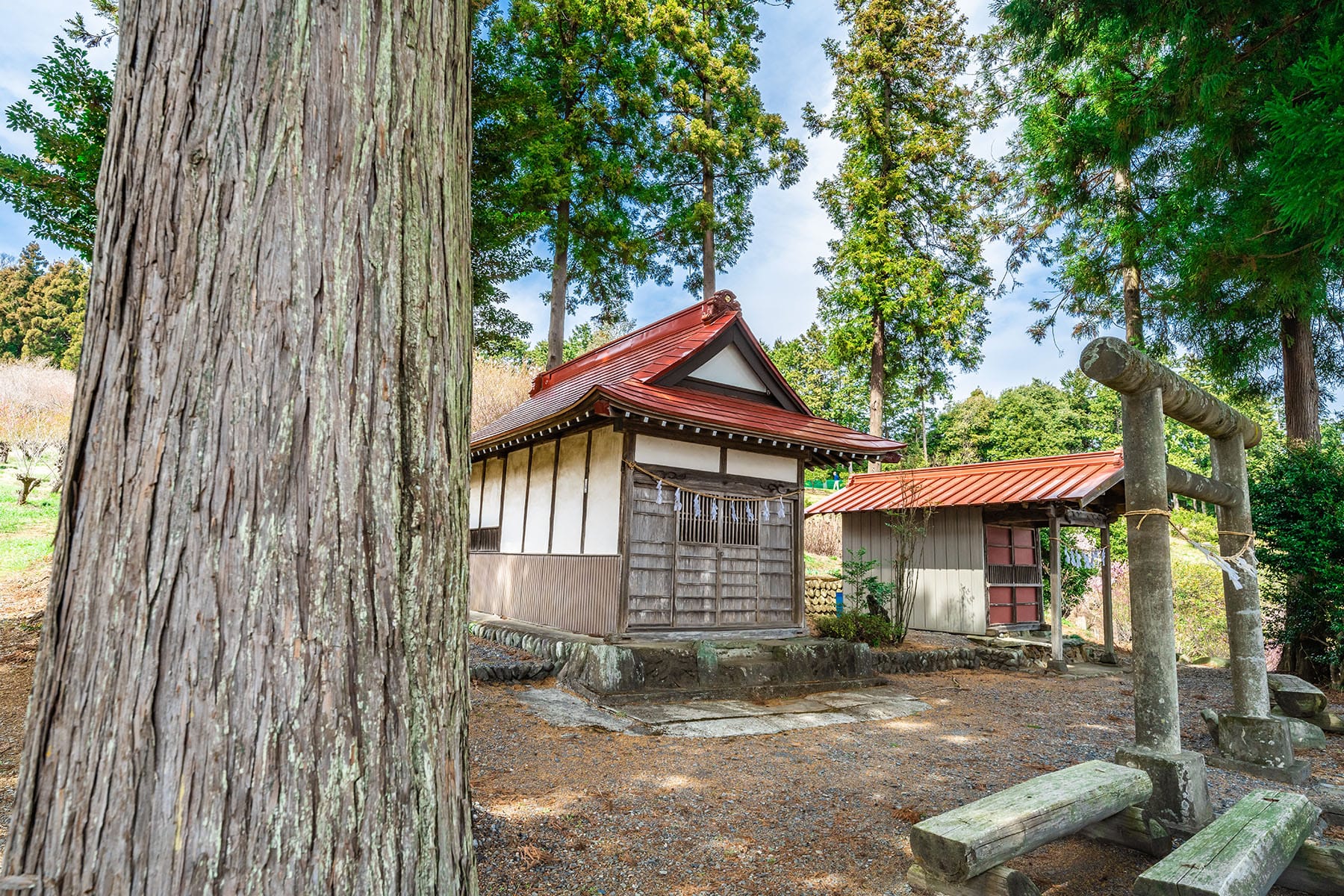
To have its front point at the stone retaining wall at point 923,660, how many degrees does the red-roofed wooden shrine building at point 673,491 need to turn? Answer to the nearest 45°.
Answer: approximately 90° to its left

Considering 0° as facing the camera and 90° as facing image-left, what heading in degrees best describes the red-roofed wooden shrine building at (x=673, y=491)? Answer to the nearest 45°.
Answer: approximately 315°

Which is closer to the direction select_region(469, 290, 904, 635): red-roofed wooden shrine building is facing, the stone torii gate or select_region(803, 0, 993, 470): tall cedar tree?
the stone torii gate

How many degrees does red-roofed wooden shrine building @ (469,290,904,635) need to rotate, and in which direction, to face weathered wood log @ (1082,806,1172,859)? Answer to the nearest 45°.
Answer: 0° — it already faces it

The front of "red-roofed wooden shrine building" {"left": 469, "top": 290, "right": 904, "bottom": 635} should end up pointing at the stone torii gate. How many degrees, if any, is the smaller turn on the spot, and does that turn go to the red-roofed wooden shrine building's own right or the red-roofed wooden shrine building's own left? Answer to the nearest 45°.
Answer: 0° — it already faces it

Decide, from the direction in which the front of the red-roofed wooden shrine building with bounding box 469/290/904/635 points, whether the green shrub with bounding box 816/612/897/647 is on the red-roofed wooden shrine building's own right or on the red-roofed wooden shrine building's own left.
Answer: on the red-roofed wooden shrine building's own left
